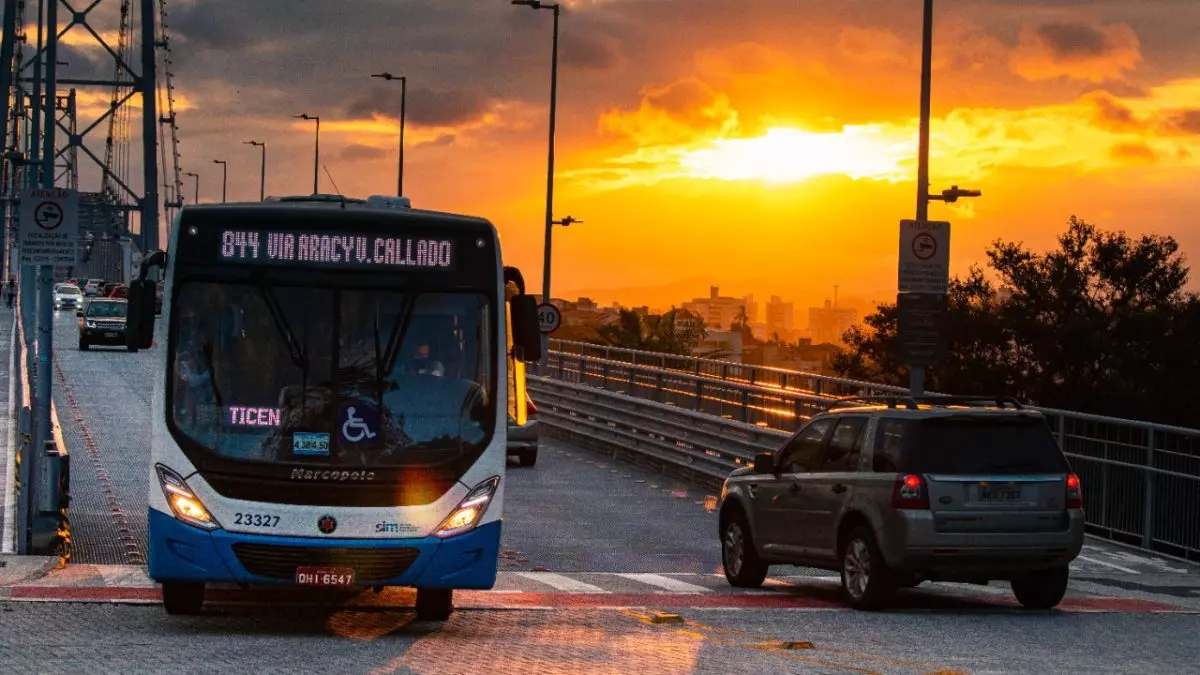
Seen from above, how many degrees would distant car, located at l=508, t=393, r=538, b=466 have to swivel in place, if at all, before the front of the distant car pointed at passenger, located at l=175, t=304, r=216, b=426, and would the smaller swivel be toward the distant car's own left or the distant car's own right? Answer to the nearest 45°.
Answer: approximately 180°

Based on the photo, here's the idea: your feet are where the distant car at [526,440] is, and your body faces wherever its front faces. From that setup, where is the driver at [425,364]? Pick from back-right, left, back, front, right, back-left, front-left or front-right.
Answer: back

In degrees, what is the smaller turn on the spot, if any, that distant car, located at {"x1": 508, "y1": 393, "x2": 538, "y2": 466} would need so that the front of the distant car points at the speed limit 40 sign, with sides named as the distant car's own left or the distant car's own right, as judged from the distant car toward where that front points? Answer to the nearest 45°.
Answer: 0° — it already faces it

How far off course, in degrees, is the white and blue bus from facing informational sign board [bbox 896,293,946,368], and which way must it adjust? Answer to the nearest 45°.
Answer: approximately 135° to its left

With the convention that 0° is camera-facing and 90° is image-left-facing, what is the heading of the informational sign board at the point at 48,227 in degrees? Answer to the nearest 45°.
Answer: approximately 0°

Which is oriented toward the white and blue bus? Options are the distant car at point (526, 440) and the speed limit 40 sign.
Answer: the speed limit 40 sign

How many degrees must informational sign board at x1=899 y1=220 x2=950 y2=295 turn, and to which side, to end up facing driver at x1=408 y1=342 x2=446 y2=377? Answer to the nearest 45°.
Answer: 0° — it already faces them

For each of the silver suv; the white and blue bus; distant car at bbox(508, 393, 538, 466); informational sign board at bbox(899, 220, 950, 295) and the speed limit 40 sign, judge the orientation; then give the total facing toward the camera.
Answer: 3

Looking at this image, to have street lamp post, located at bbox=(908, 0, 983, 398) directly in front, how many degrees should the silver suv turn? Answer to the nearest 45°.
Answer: approximately 45° to its right

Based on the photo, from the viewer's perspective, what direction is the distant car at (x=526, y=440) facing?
away from the camera

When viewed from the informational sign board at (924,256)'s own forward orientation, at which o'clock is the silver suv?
The silver suv is roughly at 12 o'clock from the informational sign board.
